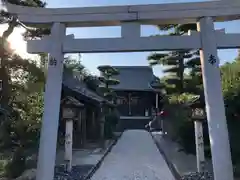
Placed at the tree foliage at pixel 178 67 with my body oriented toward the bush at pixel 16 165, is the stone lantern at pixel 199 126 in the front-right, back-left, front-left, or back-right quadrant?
front-left

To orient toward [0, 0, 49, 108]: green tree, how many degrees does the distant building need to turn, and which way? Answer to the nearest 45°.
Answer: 0° — it already faces it

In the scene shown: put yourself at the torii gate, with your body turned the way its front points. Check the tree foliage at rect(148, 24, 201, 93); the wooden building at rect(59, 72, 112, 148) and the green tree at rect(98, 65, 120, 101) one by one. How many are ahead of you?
0

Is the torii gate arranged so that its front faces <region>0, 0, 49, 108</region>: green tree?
no

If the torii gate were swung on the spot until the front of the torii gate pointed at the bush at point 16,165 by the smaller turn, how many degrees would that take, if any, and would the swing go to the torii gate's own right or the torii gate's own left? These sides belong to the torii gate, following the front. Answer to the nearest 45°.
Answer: approximately 135° to the torii gate's own right

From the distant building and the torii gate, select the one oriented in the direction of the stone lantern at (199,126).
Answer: the distant building

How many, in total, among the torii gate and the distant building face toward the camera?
2

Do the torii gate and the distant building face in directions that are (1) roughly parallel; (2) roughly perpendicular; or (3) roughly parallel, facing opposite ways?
roughly parallel

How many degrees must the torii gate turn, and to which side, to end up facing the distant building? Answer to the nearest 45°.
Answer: approximately 180°

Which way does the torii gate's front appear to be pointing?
toward the camera

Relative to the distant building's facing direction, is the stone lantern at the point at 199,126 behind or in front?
in front

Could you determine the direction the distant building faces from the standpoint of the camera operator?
facing the viewer

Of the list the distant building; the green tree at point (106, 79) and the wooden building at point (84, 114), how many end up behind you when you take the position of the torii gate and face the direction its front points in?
3

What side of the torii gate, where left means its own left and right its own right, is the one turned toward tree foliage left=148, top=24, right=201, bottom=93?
back

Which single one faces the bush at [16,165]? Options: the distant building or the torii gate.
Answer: the distant building

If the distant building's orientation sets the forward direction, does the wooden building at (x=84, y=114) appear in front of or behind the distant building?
in front

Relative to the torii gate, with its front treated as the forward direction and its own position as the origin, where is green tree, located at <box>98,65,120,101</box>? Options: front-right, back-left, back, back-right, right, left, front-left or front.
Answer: back
